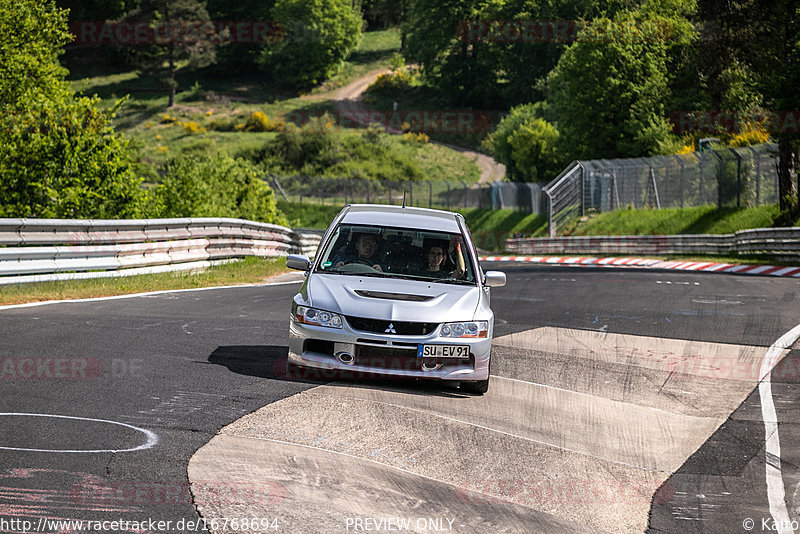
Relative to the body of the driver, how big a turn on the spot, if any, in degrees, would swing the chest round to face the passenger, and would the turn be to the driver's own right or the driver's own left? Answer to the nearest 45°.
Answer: approximately 90° to the driver's own left

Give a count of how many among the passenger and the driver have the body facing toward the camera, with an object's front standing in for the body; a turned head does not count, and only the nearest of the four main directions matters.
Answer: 2

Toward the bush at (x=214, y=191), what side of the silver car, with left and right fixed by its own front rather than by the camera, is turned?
back

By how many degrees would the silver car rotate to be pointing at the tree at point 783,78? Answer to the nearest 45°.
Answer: approximately 135° to its left

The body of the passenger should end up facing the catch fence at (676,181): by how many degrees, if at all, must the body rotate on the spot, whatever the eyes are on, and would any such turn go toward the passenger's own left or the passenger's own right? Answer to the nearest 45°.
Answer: approximately 180°

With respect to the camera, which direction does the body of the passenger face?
toward the camera

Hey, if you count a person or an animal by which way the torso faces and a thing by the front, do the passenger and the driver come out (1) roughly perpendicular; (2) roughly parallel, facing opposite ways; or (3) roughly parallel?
roughly parallel

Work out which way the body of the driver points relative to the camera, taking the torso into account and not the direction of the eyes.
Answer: toward the camera

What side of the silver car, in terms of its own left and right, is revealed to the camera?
front

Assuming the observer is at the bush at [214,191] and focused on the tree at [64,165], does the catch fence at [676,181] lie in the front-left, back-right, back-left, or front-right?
back-left
